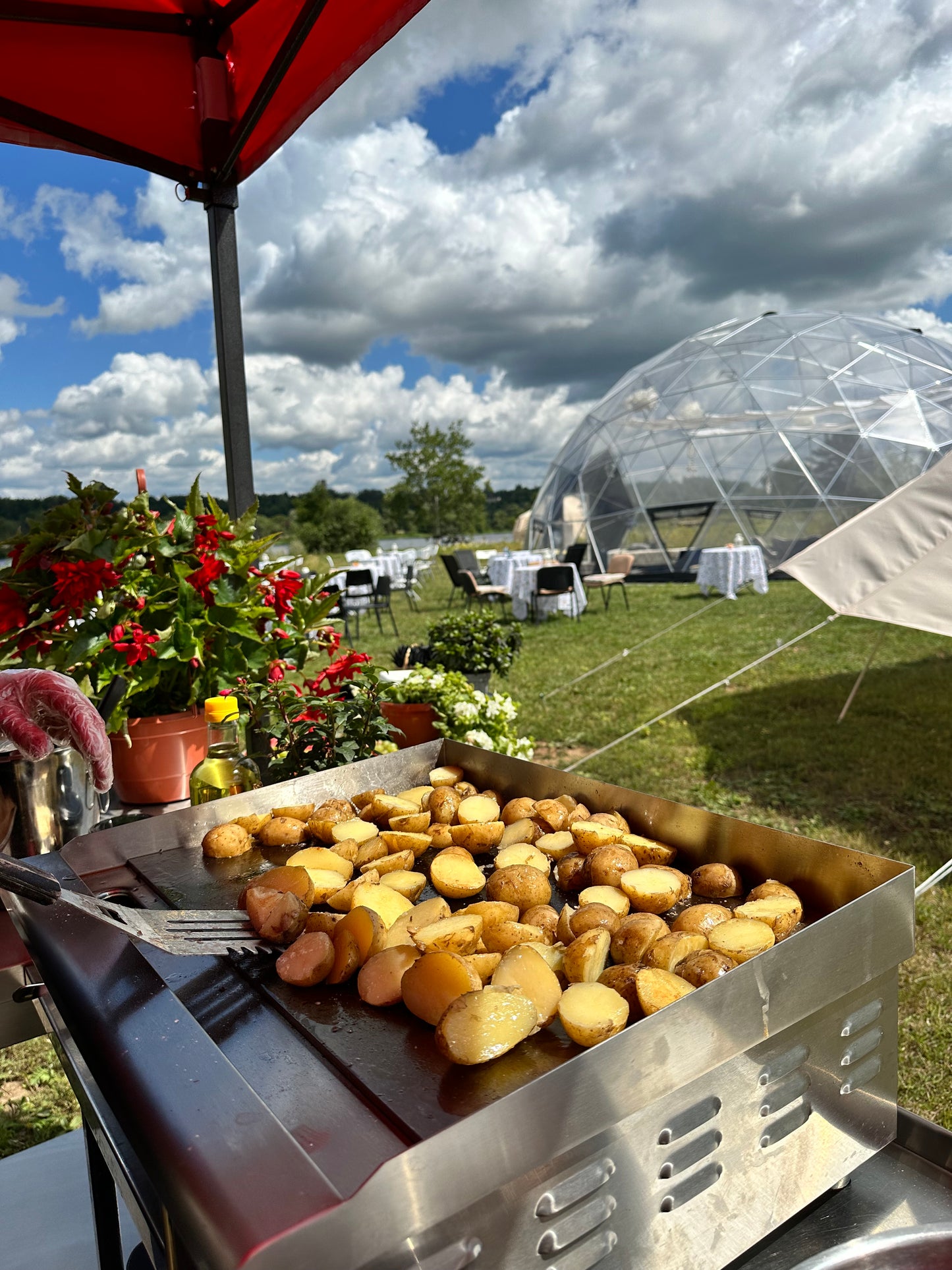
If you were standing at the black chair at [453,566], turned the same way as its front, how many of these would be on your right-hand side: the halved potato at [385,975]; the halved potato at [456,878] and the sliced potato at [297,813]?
3

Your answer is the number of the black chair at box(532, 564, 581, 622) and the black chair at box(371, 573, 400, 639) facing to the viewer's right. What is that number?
0

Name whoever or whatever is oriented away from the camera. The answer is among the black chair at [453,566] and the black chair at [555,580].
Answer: the black chair at [555,580]

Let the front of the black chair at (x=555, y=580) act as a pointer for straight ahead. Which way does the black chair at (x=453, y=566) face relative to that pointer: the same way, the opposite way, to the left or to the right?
to the right

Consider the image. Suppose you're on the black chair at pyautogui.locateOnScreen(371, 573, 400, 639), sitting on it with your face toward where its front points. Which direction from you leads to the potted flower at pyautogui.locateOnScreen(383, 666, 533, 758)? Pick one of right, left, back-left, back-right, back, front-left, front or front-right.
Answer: back-left

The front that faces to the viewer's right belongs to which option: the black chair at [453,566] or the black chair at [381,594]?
the black chair at [453,566]

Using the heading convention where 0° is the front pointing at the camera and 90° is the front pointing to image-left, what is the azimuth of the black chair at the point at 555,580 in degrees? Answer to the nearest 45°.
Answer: approximately 180°

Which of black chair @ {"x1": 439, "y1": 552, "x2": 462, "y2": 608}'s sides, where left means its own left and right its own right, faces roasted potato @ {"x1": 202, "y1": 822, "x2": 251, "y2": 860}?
right

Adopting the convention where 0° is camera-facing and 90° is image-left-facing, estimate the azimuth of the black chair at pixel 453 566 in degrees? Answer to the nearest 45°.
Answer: approximately 270°

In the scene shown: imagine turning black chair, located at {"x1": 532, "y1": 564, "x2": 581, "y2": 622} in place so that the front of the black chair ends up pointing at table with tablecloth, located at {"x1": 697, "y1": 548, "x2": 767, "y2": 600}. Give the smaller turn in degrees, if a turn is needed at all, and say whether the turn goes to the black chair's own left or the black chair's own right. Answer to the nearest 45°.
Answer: approximately 45° to the black chair's own right

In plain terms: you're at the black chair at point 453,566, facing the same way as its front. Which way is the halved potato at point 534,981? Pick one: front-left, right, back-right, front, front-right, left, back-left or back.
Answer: right

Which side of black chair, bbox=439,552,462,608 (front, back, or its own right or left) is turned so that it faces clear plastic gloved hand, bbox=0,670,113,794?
right

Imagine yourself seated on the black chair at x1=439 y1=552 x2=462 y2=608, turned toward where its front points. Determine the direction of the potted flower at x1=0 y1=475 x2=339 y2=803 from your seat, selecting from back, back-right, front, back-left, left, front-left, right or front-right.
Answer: right

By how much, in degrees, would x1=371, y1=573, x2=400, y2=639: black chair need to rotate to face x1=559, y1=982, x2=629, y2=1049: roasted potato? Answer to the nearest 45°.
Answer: approximately 135° to its left

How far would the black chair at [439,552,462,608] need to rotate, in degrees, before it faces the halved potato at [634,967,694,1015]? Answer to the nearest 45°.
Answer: approximately 90° to its right

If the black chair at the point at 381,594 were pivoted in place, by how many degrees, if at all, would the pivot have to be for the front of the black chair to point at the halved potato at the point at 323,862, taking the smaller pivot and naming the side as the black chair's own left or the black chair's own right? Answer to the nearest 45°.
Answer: approximately 135° to the black chair's own left

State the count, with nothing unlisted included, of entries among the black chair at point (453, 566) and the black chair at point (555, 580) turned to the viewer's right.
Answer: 1

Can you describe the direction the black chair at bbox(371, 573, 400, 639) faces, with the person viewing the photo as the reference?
facing away from the viewer and to the left of the viewer

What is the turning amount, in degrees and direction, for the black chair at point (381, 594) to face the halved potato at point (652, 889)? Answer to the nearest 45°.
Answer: approximately 135° to its left
